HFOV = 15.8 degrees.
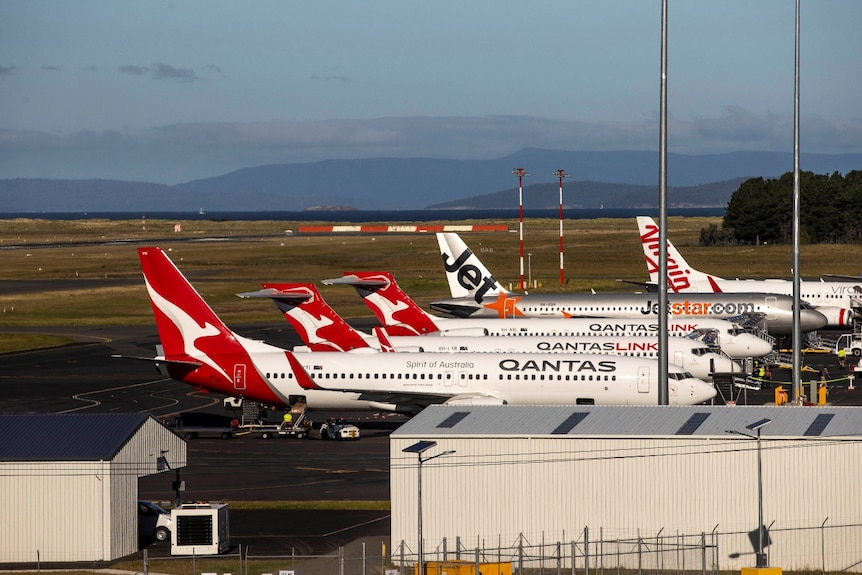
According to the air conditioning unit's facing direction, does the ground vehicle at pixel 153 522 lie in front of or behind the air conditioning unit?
behind

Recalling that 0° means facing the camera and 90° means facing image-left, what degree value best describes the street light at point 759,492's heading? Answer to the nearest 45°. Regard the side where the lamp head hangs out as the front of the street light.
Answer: approximately 90°

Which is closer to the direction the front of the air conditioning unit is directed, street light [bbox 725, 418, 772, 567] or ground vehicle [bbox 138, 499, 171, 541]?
the street light

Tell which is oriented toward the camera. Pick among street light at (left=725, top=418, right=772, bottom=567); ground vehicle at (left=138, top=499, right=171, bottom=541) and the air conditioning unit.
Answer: the air conditioning unit

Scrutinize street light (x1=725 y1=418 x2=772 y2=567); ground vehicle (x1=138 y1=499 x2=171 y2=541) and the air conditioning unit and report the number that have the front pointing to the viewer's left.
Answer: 1

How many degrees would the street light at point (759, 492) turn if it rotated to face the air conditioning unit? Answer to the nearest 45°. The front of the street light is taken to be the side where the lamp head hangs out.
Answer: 0° — it already faces it

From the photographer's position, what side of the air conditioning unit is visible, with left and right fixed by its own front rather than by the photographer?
front

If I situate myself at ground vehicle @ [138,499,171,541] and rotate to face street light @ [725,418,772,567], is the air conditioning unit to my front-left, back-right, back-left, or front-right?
front-right
